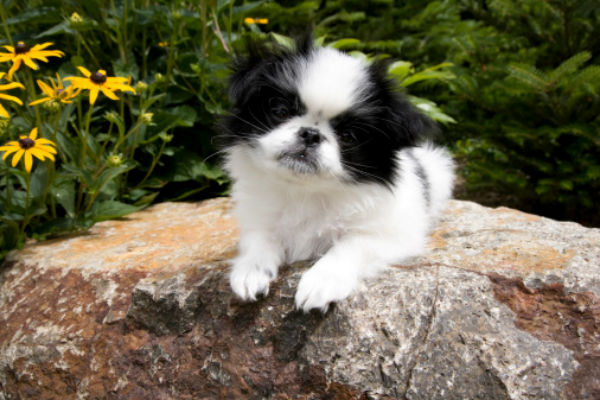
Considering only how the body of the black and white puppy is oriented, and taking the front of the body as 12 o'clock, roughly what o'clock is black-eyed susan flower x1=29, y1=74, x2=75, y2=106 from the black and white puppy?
The black-eyed susan flower is roughly at 2 o'clock from the black and white puppy.

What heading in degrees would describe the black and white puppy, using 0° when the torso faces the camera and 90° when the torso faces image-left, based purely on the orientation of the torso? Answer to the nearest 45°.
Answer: approximately 45°
